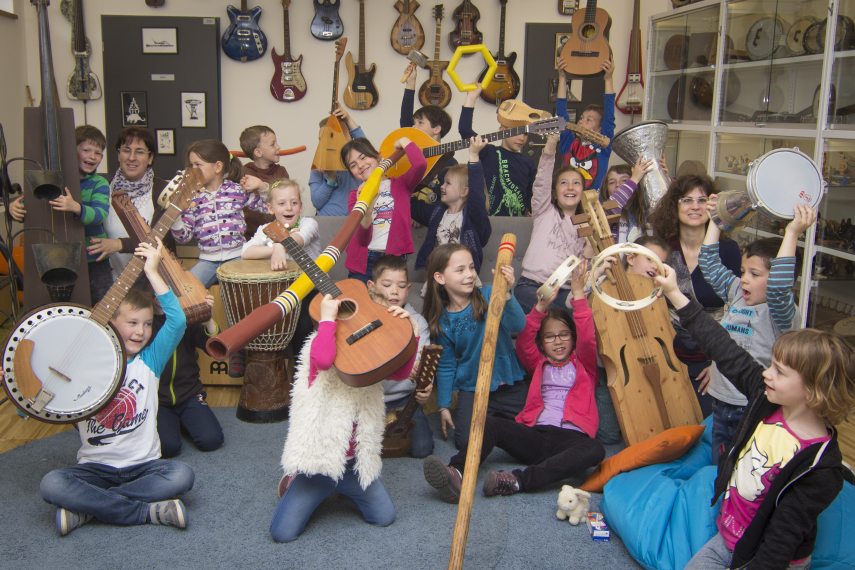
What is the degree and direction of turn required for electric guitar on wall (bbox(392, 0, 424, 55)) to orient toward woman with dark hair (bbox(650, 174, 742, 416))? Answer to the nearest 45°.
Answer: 0° — it already faces them

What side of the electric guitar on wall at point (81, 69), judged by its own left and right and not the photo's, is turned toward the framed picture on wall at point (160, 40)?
left

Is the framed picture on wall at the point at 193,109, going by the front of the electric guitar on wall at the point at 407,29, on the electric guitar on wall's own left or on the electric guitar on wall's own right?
on the electric guitar on wall's own right

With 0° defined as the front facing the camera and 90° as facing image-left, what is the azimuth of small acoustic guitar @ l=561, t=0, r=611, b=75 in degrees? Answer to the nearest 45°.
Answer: approximately 0°

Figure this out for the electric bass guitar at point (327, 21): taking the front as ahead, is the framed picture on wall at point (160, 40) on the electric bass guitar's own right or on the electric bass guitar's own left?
on the electric bass guitar's own right

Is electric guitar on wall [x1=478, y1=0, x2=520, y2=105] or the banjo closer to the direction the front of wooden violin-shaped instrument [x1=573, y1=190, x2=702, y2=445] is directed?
the banjo

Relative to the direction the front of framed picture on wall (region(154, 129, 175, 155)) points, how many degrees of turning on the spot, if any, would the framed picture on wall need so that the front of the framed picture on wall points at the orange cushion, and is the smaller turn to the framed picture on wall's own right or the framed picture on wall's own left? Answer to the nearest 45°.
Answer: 0° — it already faces it
